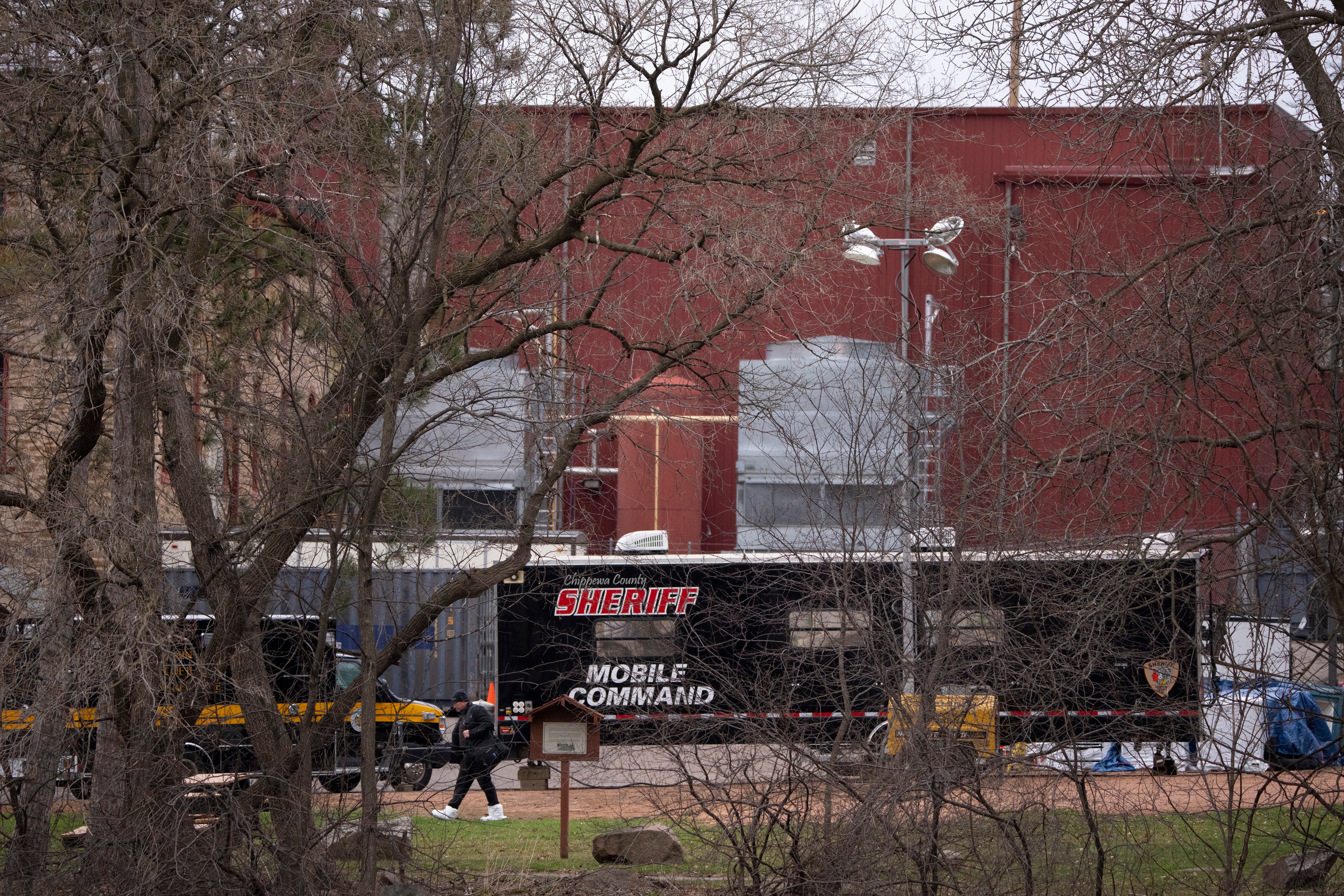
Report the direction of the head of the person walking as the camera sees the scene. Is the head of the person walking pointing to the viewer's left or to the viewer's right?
to the viewer's left

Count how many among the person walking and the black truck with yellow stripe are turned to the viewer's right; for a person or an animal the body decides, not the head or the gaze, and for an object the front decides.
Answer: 1

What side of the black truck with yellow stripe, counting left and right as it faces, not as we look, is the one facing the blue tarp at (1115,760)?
front

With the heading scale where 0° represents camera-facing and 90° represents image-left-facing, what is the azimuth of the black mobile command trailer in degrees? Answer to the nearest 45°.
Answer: approximately 90°

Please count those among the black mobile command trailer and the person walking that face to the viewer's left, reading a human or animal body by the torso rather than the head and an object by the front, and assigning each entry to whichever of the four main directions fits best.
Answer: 2

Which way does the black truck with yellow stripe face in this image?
to the viewer's right

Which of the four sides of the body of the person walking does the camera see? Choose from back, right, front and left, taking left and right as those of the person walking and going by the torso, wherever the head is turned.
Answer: left

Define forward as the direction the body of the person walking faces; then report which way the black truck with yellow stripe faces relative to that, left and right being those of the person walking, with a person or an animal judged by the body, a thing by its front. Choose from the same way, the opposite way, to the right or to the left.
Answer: the opposite way

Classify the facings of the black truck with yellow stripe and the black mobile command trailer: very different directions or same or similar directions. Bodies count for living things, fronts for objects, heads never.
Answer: very different directions

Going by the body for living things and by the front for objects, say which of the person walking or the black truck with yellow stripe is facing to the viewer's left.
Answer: the person walking
